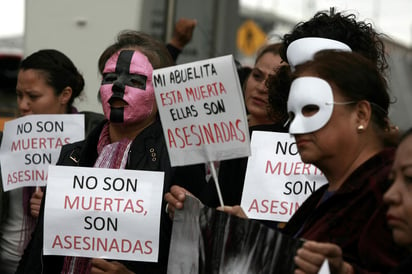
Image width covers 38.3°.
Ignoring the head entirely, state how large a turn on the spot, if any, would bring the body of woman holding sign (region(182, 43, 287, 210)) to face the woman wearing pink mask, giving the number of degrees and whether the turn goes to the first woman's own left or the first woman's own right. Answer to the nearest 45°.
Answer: approximately 45° to the first woman's own right

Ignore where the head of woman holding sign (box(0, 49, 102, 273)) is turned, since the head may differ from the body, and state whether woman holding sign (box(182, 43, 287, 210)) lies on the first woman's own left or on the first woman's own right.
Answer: on the first woman's own left

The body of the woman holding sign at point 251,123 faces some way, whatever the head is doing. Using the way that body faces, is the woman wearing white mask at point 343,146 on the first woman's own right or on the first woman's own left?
on the first woman's own left

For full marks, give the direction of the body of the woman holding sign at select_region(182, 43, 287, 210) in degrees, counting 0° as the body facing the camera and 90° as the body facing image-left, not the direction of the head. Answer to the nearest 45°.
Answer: approximately 45°

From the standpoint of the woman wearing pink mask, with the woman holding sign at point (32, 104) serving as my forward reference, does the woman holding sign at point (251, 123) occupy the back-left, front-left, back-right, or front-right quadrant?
back-right

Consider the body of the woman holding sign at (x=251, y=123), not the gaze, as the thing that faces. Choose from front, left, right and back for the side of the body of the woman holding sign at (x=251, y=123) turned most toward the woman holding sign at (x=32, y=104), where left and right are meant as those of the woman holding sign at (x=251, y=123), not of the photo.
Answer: right

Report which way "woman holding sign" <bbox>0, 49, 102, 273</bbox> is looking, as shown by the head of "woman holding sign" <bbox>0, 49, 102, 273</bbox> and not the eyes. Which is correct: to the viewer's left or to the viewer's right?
to the viewer's left
